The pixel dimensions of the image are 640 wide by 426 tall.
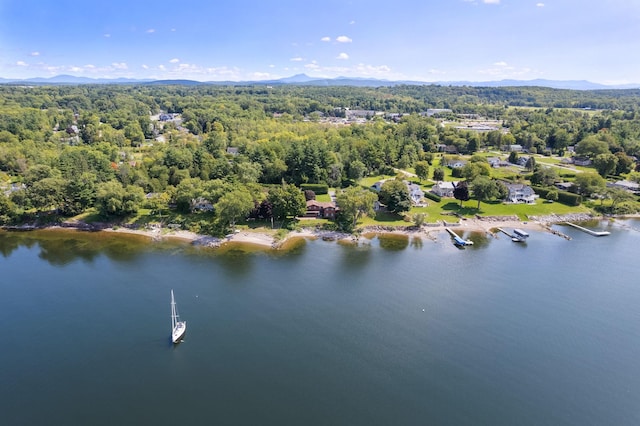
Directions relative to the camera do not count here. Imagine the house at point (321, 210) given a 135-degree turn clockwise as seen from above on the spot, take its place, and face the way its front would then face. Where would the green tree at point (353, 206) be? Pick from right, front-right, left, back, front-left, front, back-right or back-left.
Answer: back

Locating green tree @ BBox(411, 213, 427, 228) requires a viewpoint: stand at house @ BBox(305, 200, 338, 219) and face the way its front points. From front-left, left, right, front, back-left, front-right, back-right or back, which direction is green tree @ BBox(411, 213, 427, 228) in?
left

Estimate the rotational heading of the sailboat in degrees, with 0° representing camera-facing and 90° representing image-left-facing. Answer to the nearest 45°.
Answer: approximately 45°

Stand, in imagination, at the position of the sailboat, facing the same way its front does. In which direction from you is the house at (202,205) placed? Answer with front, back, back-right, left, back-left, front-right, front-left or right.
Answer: back-right

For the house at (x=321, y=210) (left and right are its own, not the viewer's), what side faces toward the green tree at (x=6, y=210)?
right

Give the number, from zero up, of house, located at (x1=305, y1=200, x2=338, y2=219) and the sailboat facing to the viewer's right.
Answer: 0

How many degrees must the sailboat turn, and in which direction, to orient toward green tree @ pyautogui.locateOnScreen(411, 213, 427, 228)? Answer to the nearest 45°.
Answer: approximately 180°

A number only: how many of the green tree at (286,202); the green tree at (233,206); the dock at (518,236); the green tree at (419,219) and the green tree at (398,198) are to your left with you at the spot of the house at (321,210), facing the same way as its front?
3

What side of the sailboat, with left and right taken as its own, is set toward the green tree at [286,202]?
back

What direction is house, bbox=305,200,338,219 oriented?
toward the camera
